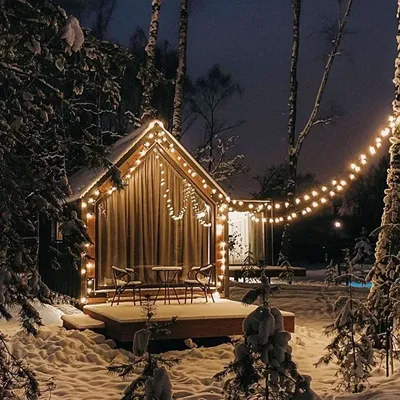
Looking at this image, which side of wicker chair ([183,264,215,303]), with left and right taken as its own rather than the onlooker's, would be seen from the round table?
front

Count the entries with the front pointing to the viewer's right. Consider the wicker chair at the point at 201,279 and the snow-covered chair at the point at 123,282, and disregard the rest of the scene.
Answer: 1

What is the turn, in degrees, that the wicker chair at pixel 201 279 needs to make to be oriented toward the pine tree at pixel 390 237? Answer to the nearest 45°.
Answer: approximately 135° to its left

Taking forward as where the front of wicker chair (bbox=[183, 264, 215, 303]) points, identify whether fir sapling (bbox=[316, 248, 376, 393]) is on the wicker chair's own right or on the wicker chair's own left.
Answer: on the wicker chair's own left

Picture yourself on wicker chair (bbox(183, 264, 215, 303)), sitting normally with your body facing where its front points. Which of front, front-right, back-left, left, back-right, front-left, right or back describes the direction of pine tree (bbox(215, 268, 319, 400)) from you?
left

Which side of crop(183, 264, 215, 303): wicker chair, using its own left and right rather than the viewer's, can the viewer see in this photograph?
left

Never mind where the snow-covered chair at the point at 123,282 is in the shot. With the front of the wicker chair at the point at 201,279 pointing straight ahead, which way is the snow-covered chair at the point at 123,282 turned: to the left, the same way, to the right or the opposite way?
the opposite way

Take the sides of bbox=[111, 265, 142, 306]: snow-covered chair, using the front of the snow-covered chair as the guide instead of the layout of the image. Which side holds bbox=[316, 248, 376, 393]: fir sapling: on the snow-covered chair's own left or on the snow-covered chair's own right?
on the snow-covered chair's own right

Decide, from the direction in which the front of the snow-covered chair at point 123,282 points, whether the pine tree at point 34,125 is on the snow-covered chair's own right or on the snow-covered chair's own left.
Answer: on the snow-covered chair's own right

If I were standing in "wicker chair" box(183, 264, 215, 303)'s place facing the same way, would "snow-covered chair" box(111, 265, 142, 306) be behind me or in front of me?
in front

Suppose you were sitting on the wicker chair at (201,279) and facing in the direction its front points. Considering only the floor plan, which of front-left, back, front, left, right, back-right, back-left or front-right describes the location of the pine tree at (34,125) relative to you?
left

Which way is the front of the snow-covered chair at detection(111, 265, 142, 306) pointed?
to the viewer's right
